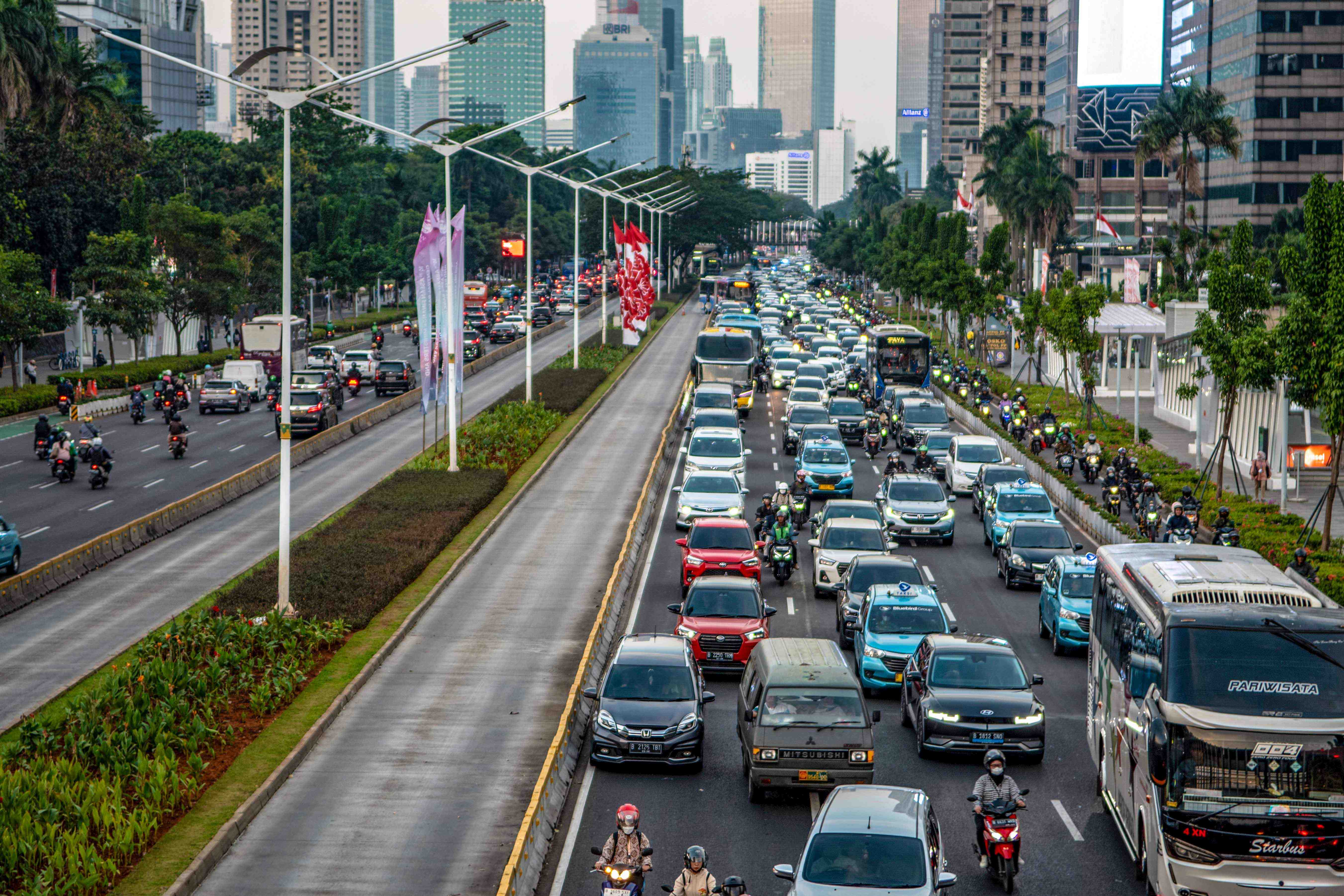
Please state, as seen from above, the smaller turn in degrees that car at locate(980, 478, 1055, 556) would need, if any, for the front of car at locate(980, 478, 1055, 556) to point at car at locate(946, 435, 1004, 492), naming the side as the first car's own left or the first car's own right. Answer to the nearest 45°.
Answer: approximately 180°

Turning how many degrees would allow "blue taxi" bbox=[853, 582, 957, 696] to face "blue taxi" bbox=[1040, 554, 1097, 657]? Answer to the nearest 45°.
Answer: approximately 135° to its left

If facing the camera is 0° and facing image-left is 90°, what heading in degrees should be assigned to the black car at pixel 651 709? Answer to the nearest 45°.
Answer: approximately 0°

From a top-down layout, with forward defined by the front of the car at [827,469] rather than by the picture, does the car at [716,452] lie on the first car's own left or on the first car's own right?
on the first car's own right

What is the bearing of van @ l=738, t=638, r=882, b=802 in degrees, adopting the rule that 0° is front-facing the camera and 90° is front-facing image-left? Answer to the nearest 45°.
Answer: approximately 0°

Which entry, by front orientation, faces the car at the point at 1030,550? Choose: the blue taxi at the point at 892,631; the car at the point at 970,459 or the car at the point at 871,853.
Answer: the car at the point at 970,459

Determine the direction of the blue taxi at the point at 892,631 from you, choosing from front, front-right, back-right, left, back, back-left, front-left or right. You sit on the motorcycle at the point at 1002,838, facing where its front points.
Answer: back

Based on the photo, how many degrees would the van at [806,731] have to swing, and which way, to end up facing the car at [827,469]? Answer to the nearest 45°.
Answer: approximately 180°

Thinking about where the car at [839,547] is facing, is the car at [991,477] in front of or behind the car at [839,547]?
behind

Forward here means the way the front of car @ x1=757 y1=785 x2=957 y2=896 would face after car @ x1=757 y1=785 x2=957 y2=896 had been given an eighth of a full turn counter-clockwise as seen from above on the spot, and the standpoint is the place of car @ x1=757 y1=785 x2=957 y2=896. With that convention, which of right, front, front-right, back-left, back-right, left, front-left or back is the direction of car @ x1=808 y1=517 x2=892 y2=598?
back-left

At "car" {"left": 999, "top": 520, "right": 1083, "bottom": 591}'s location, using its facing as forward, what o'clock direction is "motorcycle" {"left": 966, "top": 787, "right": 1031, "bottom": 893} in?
The motorcycle is roughly at 12 o'clock from the car.

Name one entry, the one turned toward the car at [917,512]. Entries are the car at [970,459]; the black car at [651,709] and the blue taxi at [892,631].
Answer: the car at [970,459]

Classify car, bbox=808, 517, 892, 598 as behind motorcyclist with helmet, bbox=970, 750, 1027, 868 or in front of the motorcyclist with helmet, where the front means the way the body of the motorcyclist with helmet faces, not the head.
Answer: behind
